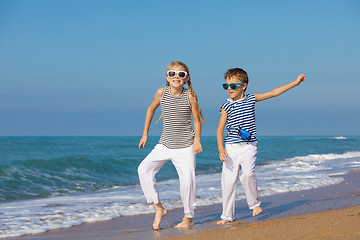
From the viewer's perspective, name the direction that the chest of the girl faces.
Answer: toward the camera

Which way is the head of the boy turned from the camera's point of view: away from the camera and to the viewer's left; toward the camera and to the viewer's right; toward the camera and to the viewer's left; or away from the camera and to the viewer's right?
toward the camera and to the viewer's left

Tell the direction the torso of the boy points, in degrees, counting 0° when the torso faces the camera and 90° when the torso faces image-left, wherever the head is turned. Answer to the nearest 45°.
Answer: approximately 45°

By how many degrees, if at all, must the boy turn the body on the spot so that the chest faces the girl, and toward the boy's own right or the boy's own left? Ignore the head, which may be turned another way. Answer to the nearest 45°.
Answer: approximately 45° to the boy's own right

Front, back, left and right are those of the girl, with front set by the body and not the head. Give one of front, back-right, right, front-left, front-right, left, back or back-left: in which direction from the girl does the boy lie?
left

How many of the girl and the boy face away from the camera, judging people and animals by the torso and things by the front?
0
